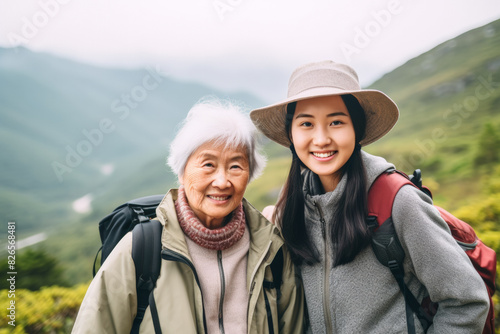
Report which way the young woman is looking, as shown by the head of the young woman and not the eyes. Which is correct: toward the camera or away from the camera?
toward the camera

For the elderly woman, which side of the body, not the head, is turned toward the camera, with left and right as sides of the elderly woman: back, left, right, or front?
front

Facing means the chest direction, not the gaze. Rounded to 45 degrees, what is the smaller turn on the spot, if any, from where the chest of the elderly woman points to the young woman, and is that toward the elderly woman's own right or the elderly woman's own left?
approximately 90° to the elderly woman's own left
